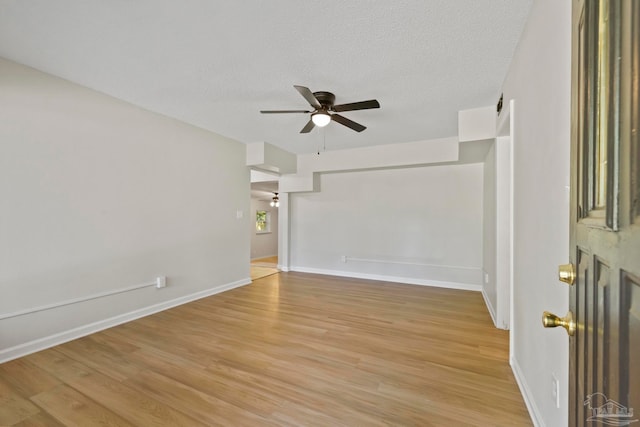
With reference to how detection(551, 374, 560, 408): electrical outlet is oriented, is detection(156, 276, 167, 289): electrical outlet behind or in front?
in front

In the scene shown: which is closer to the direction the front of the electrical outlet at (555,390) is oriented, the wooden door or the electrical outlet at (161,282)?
the electrical outlet

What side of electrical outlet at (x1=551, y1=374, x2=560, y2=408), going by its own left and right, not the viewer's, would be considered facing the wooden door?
left

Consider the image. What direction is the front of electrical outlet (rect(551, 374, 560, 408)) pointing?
to the viewer's left
